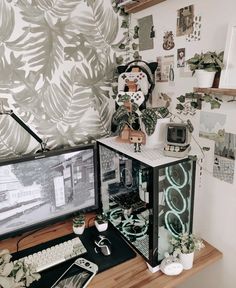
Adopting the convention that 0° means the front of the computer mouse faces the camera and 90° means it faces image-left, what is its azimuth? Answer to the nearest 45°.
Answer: approximately 135°

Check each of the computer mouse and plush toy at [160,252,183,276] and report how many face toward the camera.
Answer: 1

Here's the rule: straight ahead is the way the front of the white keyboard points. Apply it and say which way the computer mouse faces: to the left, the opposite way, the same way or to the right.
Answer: the opposite way

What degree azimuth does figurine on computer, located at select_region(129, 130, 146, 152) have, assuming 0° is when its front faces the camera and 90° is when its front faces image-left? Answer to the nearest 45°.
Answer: approximately 45°

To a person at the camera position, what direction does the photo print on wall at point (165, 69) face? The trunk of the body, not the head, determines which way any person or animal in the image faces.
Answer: facing the viewer and to the left of the viewer
